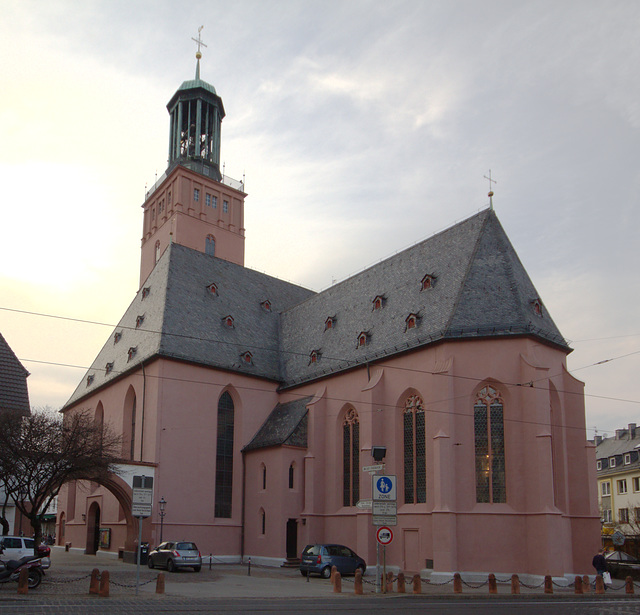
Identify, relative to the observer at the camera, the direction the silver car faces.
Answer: facing away from the viewer and to the left of the viewer

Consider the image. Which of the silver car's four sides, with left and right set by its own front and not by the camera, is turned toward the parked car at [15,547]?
left

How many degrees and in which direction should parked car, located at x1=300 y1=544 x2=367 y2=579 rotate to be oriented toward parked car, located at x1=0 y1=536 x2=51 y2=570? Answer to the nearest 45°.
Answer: approximately 180°

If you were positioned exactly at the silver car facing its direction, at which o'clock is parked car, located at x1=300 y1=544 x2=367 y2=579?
The parked car is roughly at 5 o'clock from the silver car.

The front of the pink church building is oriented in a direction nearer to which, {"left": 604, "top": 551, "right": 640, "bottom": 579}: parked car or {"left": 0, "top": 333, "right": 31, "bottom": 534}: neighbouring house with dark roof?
the neighbouring house with dark roof

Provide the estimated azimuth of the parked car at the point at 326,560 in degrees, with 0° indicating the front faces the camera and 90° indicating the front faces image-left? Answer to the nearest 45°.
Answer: approximately 225°

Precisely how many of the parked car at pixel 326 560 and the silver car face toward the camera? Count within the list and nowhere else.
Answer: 0
